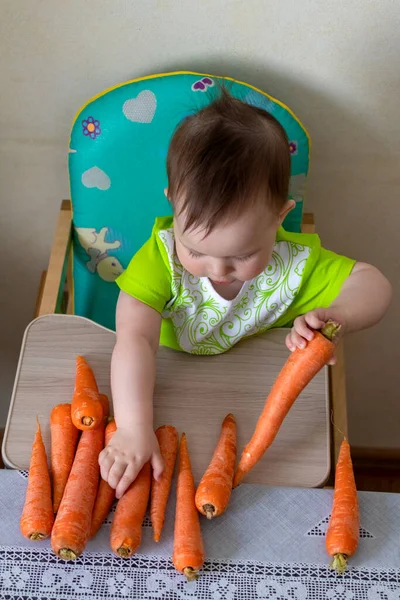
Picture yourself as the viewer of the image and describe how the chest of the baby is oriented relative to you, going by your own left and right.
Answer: facing the viewer
